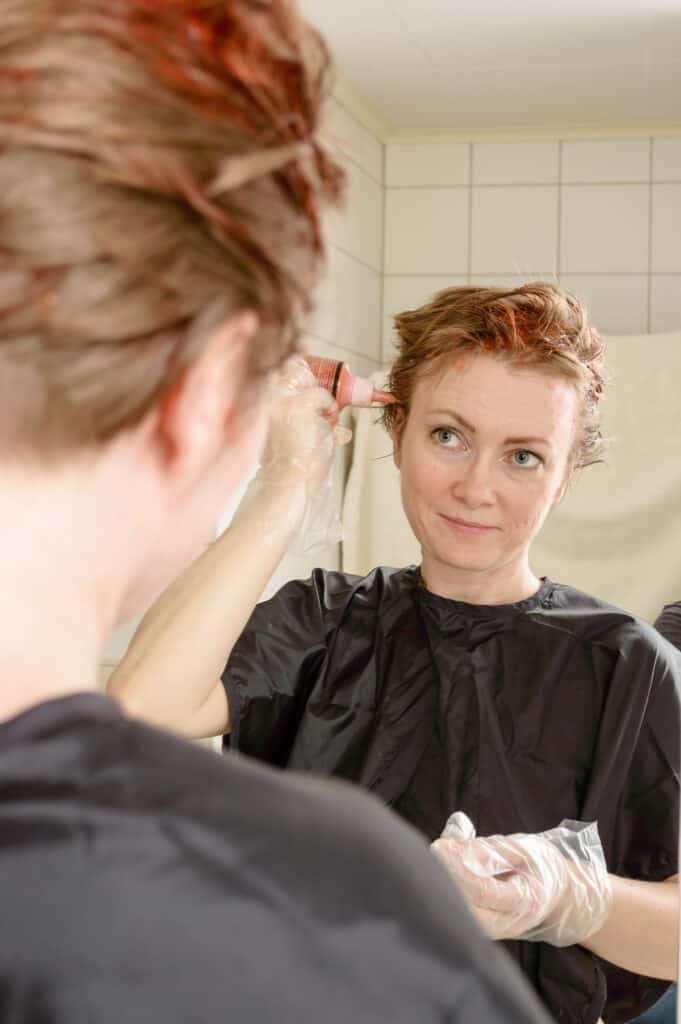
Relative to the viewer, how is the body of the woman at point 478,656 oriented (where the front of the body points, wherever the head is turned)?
toward the camera
